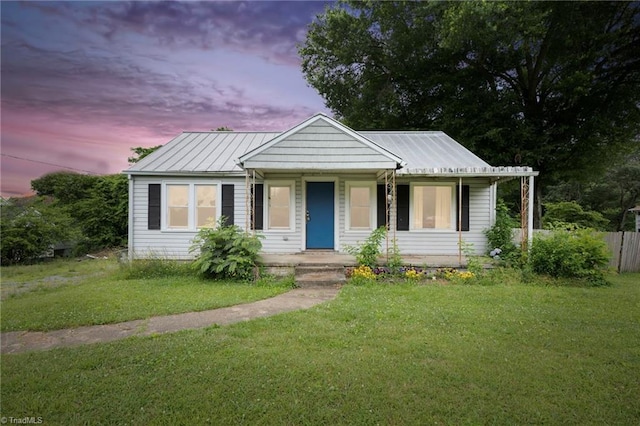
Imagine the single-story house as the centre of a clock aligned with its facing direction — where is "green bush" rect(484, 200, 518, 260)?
The green bush is roughly at 9 o'clock from the single-story house.

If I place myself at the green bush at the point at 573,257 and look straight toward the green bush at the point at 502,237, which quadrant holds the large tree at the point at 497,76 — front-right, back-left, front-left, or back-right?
front-right

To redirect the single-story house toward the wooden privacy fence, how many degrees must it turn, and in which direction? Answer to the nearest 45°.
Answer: approximately 90° to its left

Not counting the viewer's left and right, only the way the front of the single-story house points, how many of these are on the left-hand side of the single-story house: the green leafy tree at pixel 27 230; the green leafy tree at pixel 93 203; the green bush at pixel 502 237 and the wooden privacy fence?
2

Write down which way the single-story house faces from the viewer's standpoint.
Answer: facing the viewer

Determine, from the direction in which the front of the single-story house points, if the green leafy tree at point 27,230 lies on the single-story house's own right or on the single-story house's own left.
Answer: on the single-story house's own right

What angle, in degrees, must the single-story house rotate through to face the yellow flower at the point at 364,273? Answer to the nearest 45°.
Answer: approximately 45° to its left

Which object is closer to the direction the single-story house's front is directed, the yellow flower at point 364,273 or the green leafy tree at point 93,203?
the yellow flower

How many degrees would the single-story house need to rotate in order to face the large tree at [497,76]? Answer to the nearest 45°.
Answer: approximately 135° to its left

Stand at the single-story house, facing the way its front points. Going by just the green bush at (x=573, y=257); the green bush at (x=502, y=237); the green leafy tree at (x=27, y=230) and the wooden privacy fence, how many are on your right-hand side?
1

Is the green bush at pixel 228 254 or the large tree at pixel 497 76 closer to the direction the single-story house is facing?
the green bush

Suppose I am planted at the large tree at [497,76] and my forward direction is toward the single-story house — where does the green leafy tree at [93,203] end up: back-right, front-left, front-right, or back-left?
front-right

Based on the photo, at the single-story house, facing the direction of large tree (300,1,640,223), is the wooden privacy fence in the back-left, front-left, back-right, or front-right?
front-right

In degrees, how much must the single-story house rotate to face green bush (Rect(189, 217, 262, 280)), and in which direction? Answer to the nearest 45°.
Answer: approximately 45° to its right

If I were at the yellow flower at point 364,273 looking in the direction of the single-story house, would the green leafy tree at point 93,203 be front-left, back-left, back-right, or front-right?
front-left
